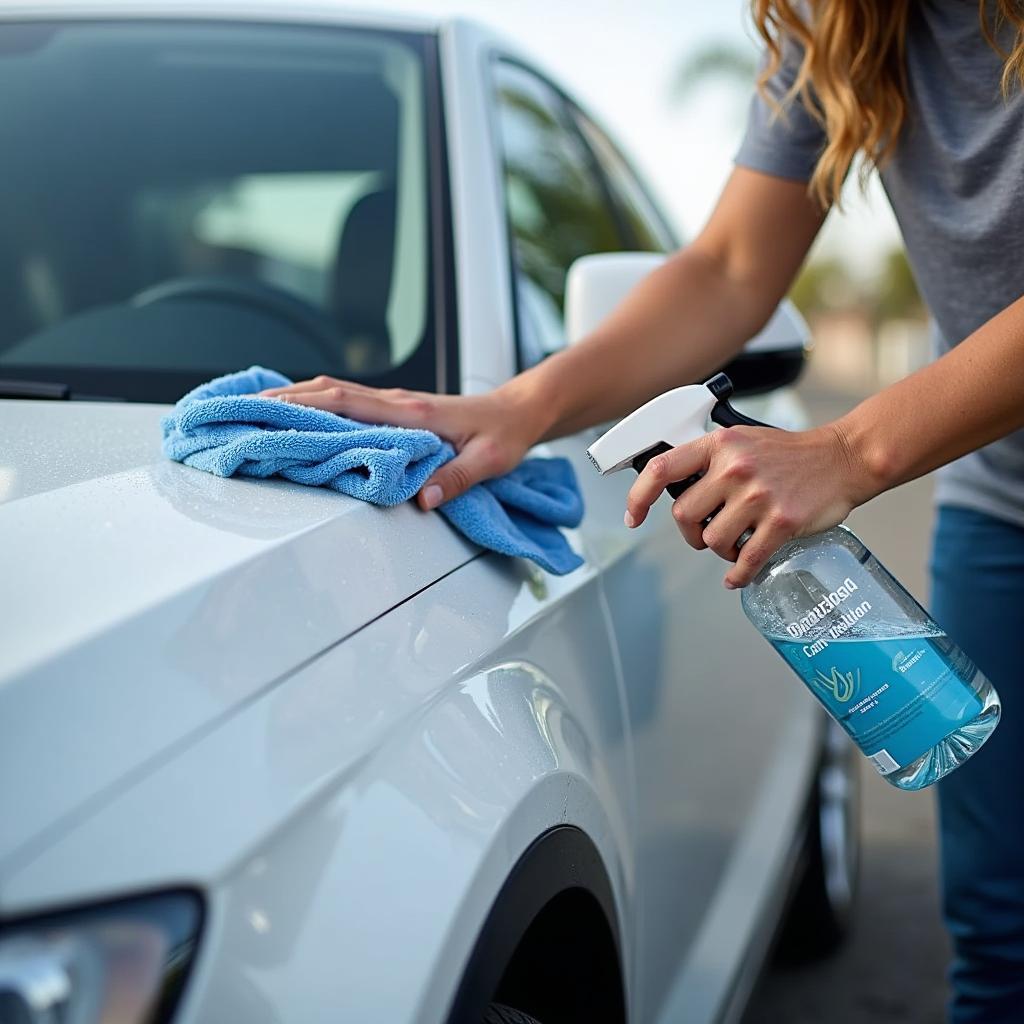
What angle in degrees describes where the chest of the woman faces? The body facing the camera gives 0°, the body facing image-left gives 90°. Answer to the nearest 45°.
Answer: approximately 45°

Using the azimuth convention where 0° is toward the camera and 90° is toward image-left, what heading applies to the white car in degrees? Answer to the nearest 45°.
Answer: approximately 45°
